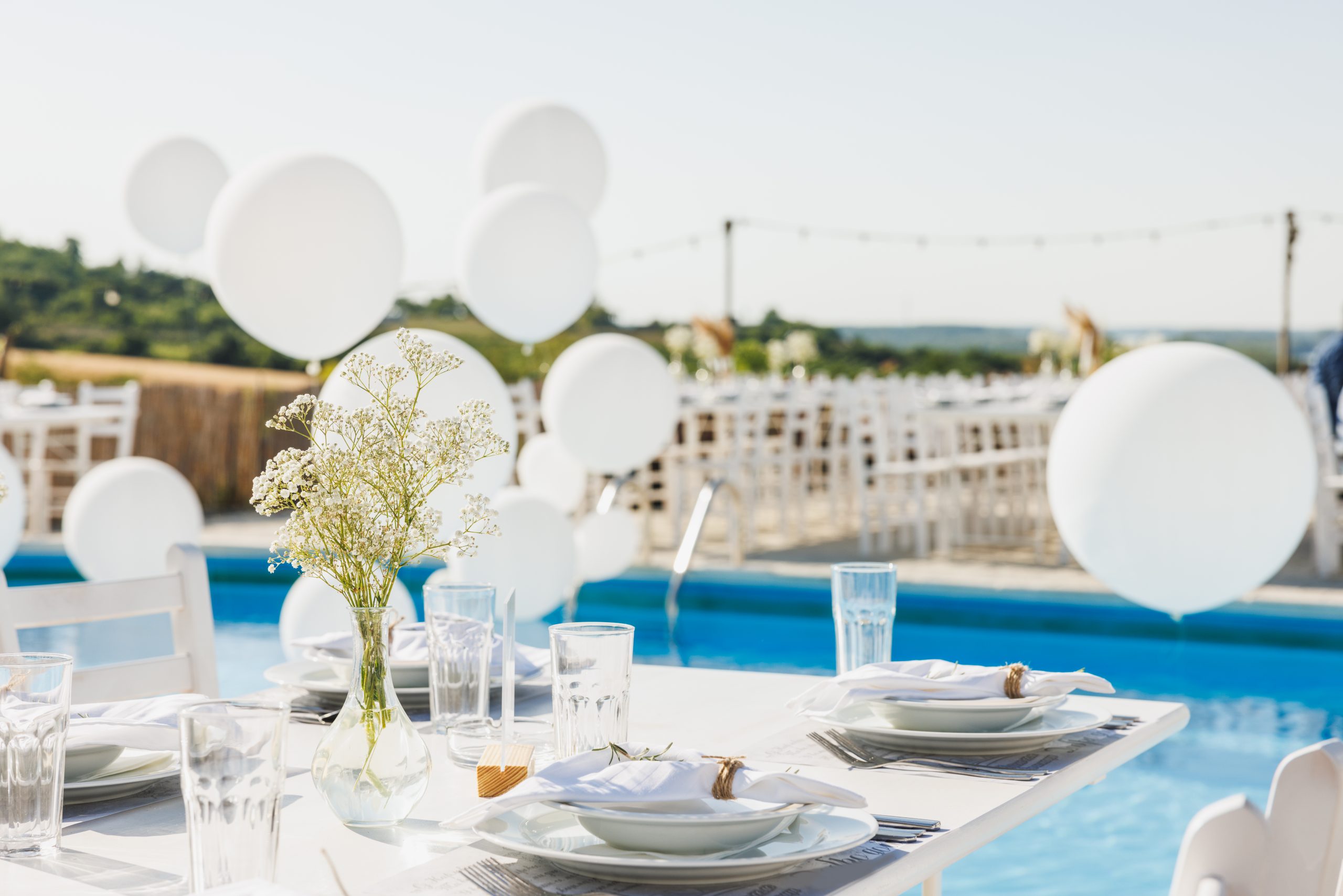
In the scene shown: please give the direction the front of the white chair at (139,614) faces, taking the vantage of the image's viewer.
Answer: facing the viewer and to the right of the viewer

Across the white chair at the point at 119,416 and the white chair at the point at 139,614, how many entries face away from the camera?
0

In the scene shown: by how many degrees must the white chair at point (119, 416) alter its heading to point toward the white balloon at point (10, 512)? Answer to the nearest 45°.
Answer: approximately 45° to its left

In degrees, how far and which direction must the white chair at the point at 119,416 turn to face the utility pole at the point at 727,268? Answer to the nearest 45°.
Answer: approximately 180°

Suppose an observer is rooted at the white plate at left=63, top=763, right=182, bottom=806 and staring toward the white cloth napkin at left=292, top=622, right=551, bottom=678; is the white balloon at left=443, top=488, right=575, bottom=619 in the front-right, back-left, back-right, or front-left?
front-left

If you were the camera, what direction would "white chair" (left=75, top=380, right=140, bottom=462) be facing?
facing the viewer and to the left of the viewer

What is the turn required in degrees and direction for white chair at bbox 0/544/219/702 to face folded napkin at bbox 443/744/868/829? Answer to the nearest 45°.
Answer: approximately 45° to its right

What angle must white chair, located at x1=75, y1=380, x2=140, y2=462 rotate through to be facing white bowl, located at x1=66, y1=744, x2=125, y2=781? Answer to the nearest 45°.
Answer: approximately 45° to its left

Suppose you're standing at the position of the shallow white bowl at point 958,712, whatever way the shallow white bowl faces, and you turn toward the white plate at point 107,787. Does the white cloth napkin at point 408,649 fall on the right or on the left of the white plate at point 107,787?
right

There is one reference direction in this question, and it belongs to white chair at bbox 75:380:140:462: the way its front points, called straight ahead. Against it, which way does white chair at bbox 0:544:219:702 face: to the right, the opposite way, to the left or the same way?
to the left

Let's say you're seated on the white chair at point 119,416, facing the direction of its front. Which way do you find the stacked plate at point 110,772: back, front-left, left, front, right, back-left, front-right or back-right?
front-left
